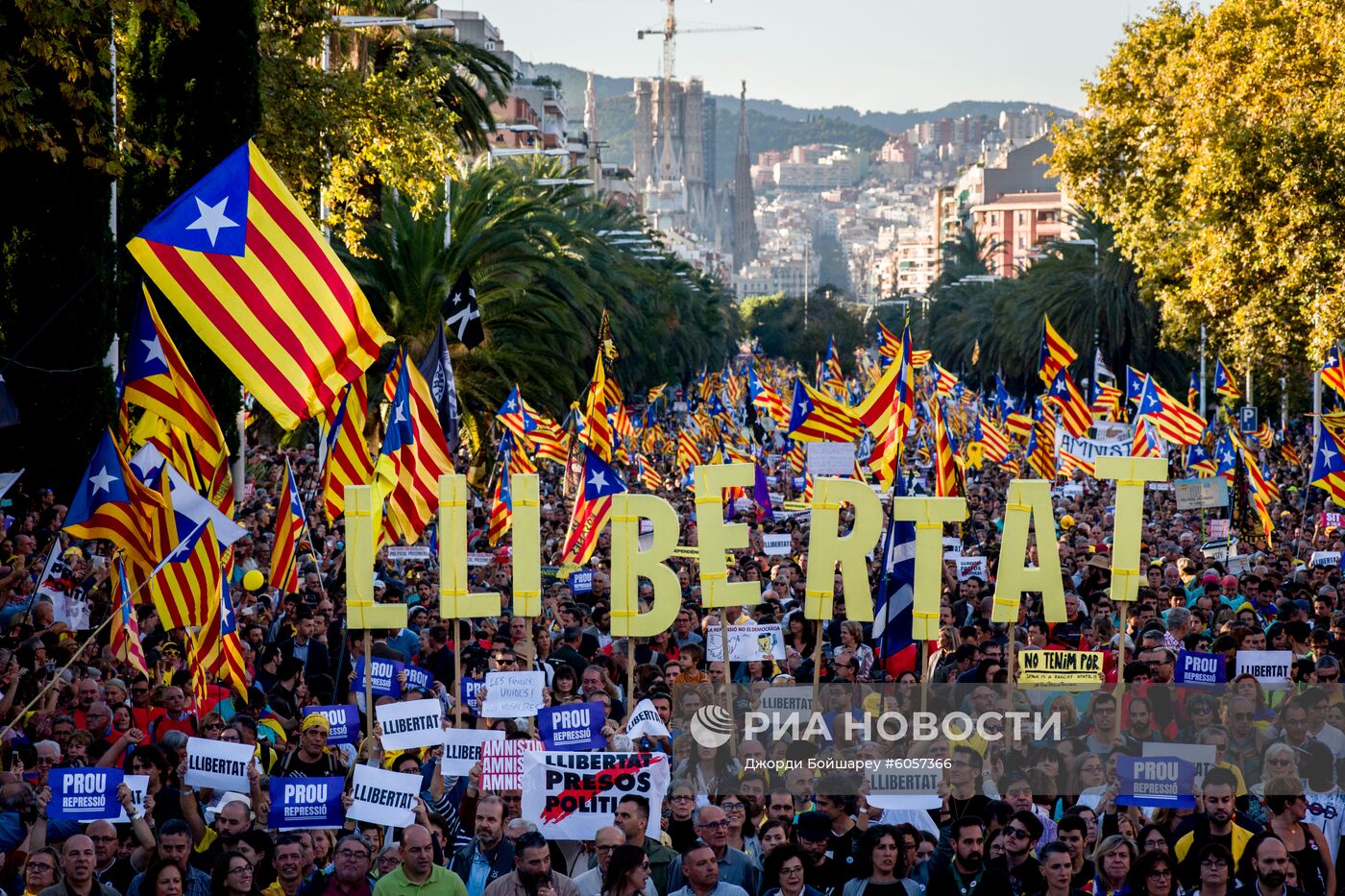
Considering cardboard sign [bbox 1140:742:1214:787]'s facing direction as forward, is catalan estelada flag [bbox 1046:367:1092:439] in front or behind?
behind

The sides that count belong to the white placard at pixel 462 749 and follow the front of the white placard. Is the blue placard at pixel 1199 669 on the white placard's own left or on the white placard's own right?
on the white placard's own left

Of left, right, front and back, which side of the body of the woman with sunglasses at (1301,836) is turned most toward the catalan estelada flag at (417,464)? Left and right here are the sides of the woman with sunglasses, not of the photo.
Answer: back

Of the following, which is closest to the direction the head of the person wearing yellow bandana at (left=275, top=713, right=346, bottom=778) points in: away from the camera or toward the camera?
toward the camera

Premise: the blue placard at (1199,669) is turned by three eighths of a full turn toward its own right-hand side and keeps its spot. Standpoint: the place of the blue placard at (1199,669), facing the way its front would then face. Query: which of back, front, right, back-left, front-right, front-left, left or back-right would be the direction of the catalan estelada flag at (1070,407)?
front-right

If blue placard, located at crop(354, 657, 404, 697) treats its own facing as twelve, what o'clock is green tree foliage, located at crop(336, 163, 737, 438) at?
The green tree foliage is roughly at 6 o'clock from the blue placard.

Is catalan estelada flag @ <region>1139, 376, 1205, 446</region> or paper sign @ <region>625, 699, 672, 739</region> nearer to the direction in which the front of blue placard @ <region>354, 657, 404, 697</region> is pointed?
the paper sign

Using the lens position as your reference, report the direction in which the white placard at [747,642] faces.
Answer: facing the viewer

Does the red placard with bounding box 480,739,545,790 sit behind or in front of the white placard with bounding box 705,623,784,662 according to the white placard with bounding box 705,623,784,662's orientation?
in front

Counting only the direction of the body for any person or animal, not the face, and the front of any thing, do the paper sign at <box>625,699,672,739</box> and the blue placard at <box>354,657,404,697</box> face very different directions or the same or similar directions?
same or similar directions

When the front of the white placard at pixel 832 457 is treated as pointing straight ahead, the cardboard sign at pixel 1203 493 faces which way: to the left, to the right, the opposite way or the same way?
the same way

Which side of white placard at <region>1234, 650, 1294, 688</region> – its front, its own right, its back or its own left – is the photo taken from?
front

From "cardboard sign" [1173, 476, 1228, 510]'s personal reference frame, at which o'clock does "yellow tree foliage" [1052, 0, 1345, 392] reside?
The yellow tree foliage is roughly at 6 o'clock from the cardboard sign.

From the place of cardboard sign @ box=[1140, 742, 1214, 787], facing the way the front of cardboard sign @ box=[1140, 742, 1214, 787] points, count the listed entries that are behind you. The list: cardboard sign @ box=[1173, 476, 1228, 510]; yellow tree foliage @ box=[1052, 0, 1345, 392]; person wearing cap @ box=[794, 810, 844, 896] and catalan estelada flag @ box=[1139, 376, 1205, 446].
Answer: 3

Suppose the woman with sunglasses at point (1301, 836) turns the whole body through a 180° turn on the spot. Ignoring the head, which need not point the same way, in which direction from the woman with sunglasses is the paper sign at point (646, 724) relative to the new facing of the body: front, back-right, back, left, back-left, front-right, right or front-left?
back-left

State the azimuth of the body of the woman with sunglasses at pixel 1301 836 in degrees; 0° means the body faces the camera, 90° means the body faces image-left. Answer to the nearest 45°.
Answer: approximately 45°

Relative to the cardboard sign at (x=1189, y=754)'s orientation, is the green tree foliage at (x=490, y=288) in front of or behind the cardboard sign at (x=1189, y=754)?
behind

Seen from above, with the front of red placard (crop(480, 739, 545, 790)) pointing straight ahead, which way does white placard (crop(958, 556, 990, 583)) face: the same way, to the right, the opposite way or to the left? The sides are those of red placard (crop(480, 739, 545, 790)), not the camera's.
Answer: the same way

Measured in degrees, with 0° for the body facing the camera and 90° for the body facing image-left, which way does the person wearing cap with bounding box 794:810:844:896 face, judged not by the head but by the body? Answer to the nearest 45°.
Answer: approximately 0°

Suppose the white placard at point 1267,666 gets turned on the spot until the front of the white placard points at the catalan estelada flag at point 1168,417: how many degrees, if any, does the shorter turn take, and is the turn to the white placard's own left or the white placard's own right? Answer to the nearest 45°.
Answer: approximately 180°

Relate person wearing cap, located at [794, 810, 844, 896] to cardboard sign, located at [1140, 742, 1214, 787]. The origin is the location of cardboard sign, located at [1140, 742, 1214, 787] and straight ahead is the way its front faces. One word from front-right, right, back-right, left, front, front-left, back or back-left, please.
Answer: front-right

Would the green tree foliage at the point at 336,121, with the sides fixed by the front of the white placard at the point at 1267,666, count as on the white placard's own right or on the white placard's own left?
on the white placard's own right
